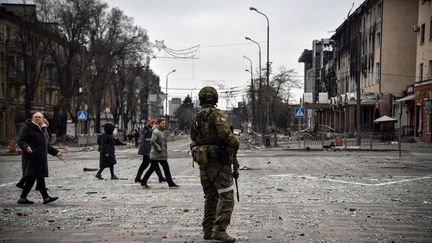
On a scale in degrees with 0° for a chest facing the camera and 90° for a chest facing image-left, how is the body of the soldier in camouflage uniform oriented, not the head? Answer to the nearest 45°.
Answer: approximately 225°

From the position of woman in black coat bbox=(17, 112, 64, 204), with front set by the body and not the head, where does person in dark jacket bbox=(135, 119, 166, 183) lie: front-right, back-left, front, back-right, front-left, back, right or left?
left

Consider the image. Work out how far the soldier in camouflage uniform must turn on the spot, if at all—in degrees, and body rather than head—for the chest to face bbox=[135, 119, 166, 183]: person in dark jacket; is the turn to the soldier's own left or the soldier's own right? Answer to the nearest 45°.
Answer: approximately 45° to the soldier's own left

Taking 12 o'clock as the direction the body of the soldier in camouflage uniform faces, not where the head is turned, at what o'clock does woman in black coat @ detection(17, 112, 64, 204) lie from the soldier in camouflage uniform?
The woman in black coat is roughly at 9 o'clock from the soldier in camouflage uniform.

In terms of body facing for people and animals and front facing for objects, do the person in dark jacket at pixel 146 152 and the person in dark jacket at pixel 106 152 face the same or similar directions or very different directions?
same or similar directions

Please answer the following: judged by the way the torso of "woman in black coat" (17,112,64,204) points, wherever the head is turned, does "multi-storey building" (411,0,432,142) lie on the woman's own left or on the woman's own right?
on the woman's own left

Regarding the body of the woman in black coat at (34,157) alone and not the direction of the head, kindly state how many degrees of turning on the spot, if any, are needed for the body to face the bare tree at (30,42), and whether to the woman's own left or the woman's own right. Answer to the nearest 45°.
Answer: approximately 135° to the woman's own left

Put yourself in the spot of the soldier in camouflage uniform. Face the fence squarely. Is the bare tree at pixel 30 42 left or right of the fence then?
left
